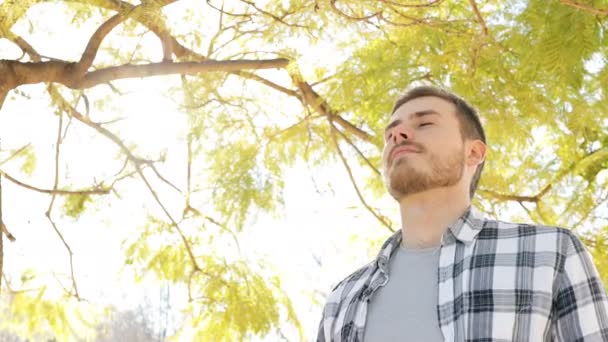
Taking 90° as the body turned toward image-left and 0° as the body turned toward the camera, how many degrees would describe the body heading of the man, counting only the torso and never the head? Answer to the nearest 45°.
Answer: approximately 45°
